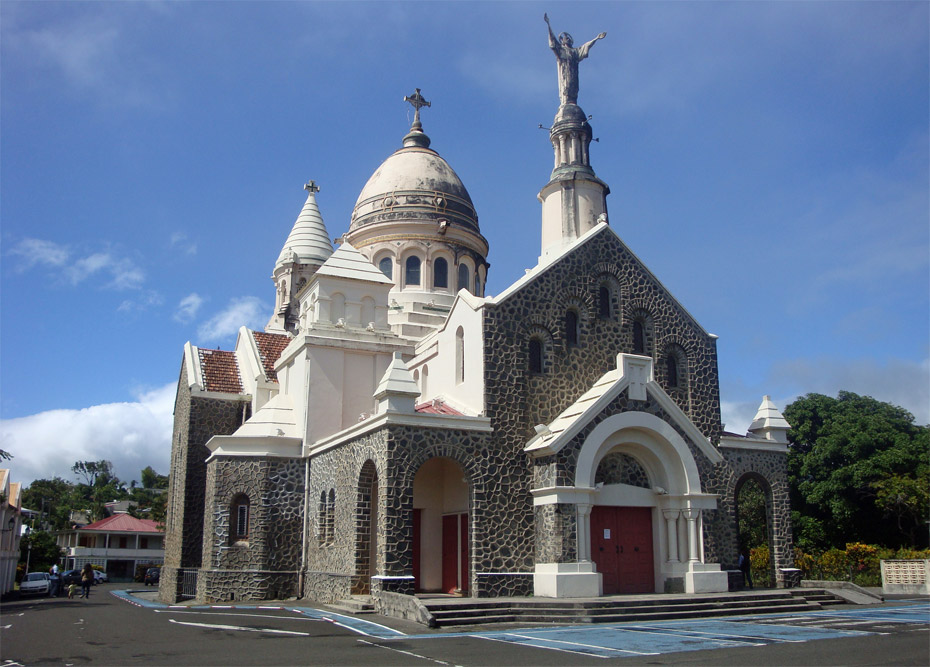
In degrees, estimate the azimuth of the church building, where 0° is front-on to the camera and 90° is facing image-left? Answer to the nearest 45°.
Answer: approximately 315°

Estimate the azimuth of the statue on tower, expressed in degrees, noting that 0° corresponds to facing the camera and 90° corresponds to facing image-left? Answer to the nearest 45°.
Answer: approximately 315°

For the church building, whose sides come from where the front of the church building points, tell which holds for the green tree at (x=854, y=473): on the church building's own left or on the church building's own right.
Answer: on the church building's own left

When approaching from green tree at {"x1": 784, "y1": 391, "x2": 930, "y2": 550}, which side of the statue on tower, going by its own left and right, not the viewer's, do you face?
left

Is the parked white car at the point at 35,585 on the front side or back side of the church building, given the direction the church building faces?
on the back side

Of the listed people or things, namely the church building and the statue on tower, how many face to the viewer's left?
0
